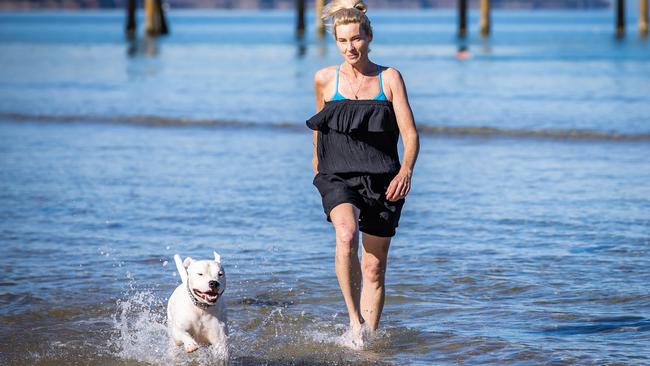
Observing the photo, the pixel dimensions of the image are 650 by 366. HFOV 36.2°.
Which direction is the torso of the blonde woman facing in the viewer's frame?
toward the camera

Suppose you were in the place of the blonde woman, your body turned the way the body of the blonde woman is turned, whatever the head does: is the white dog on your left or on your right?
on your right

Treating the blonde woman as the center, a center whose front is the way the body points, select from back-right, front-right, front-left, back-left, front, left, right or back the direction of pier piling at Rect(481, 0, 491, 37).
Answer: back

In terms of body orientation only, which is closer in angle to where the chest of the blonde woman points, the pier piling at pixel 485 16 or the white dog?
the white dog

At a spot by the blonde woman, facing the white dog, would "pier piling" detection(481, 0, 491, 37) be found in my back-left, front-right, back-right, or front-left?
back-right

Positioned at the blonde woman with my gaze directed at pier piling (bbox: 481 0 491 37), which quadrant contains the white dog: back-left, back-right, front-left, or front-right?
back-left
